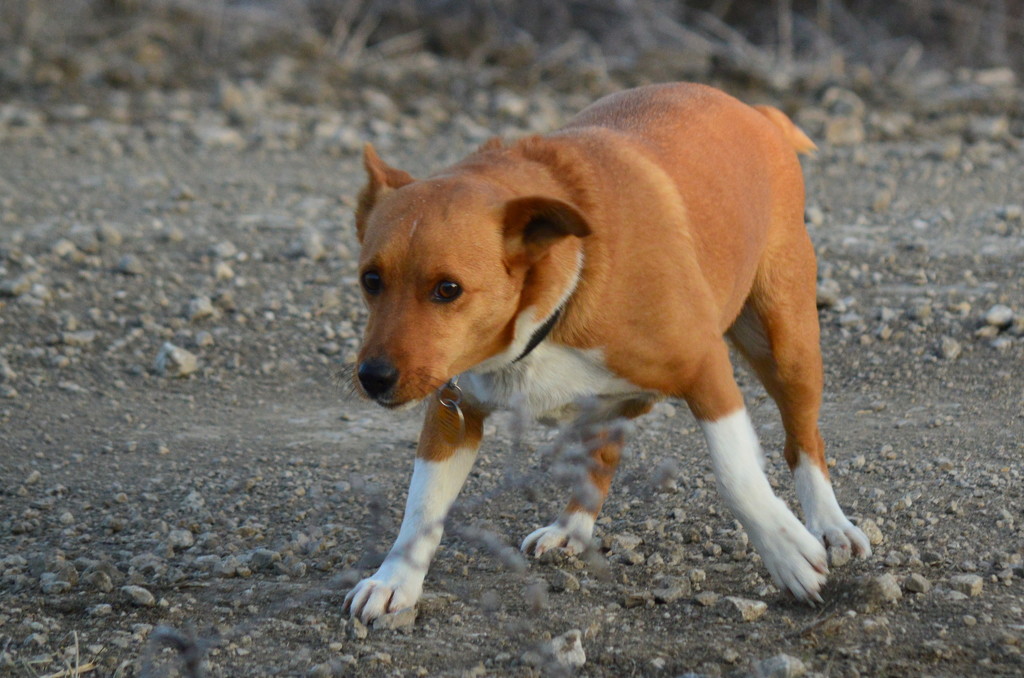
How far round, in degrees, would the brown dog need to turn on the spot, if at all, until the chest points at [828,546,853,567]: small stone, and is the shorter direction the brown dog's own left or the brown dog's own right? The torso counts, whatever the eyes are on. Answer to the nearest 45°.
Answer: approximately 135° to the brown dog's own left

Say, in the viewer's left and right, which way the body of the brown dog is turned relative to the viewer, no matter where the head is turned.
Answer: facing the viewer and to the left of the viewer

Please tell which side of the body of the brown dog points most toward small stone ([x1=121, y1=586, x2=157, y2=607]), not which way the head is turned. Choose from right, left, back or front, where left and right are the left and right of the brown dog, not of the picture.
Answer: front

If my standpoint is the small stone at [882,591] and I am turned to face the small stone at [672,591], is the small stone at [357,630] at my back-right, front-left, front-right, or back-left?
front-left

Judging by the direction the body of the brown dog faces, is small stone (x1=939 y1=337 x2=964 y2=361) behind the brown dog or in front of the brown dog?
behind

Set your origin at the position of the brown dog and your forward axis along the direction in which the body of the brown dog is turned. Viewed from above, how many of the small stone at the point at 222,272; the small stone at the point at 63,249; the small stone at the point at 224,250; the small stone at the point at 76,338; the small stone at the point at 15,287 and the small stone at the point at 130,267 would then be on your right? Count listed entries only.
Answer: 6

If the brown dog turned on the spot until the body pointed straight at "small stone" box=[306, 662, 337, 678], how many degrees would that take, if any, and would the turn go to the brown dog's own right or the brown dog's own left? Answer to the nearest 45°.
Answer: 0° — it already faces it

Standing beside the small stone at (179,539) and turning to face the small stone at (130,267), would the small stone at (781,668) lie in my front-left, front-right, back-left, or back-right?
back-right

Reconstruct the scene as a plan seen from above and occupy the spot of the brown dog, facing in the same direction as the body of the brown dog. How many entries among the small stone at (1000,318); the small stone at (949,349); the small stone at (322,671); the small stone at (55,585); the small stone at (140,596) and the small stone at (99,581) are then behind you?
2

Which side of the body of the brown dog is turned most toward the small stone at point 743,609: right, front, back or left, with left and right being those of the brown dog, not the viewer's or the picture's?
left

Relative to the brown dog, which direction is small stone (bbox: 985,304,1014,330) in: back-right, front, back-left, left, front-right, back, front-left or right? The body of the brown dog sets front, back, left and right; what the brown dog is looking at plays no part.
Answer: back

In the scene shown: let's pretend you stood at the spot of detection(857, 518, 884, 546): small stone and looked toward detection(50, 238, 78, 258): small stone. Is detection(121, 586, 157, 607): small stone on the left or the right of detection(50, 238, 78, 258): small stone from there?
left

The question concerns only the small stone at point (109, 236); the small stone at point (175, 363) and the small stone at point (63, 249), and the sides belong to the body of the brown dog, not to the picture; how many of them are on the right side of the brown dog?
3

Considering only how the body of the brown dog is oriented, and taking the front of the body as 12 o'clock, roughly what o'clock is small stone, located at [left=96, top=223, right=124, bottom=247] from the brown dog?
The small stone is roughly at 3 o'clock from the brown dog.

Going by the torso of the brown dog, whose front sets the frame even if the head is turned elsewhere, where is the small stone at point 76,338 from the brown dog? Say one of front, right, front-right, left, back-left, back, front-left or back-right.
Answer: right

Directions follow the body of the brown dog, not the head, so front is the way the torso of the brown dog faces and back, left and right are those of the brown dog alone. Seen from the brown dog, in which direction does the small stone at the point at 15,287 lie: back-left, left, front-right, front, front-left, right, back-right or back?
right

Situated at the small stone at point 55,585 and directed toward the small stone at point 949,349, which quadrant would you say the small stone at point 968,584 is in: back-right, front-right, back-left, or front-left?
front-right
